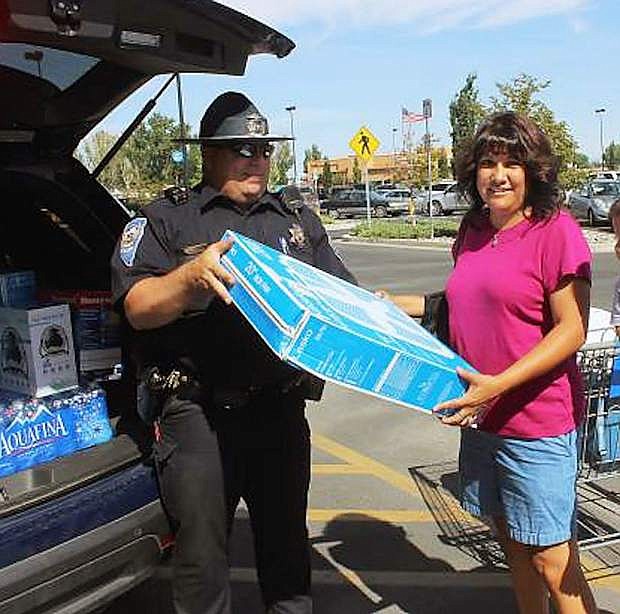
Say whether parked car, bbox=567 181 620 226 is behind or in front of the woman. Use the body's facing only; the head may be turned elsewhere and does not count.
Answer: behind

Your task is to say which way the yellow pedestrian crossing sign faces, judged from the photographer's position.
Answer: facing the viewer

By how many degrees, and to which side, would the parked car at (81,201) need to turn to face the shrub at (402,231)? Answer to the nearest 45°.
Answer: approximately 45° to its right

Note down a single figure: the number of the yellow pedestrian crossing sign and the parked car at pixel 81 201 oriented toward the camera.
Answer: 1

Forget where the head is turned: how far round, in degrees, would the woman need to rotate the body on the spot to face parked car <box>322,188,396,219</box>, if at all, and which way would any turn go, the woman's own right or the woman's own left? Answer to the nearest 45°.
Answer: approximately 135° to the woman's own right

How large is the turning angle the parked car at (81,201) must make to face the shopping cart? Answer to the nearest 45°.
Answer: approximately 135° to its right

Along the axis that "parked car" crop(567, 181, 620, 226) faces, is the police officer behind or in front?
in front

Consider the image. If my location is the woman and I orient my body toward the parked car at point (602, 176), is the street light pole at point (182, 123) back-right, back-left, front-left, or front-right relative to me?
front-left

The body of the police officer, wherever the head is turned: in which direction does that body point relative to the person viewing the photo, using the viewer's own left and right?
facing the viewer and to the right of the viewer

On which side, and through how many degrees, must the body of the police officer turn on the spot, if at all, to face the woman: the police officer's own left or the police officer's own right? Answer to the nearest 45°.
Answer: approximately 45° to the police officer's own left

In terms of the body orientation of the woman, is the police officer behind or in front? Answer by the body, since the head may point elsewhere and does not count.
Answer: in front

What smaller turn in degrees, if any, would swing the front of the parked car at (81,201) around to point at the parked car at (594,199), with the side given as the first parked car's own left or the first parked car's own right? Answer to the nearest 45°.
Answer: approximately 90° to the first parked car's own right

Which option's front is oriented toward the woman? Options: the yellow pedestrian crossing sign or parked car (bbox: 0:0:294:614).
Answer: the yellow pedestrian crossing sign
